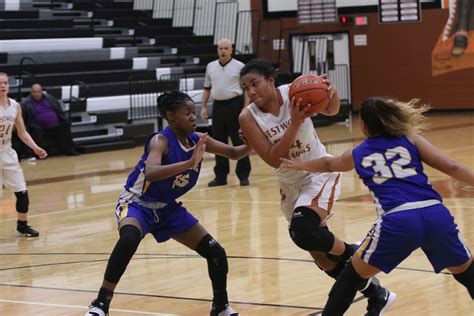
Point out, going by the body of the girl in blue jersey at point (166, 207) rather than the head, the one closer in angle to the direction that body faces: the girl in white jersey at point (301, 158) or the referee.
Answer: the girl in white jersey

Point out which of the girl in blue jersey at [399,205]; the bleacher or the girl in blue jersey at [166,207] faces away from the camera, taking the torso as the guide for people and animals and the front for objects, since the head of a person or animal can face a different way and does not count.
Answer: the girl in blue jersey at [399,205]

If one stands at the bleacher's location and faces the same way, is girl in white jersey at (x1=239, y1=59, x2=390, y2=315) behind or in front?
in front

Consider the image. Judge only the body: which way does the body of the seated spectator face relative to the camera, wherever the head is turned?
toward the camera

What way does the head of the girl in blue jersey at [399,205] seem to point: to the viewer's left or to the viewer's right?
to the viewer's left

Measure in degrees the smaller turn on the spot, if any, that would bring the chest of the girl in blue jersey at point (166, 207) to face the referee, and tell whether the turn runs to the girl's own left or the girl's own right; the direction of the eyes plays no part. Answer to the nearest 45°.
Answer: approximately 135° to the girl's own left

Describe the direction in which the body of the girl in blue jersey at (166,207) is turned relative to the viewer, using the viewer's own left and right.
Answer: facing the viewer and to the right of the viewer

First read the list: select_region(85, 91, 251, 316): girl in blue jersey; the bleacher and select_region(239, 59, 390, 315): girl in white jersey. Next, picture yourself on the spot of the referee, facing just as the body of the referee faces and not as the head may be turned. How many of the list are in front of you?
2

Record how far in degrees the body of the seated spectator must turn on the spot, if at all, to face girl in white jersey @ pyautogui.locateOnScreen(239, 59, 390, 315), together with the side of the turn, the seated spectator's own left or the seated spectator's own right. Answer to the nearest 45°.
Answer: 0° — they already face them

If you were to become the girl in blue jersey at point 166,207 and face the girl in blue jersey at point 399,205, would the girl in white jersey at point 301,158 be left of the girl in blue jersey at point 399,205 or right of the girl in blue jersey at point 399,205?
left

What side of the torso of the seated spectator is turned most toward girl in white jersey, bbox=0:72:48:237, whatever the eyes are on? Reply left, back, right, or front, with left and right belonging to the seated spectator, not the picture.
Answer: front

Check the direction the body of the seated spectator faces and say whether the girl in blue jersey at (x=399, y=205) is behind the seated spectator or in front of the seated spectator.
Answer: in front

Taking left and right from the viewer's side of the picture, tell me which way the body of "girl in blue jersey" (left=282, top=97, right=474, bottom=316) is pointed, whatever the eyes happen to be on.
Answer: facing away from the viewer

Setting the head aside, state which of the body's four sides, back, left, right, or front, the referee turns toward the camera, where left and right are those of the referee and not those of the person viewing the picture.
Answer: front
